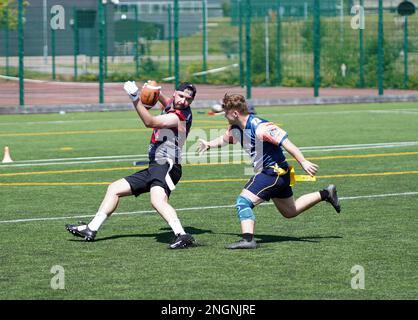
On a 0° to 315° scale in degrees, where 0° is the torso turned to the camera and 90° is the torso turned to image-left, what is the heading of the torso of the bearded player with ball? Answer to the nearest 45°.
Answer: approximately 45°

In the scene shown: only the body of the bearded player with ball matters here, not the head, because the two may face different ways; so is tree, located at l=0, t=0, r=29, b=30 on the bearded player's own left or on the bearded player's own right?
on the bearded player's own right

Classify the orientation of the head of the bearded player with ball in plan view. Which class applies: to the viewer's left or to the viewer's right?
to the viewer's left

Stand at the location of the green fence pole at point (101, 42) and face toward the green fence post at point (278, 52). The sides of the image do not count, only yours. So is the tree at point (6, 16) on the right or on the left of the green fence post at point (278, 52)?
left

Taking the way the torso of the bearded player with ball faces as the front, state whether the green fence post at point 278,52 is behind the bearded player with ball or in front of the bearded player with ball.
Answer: behind

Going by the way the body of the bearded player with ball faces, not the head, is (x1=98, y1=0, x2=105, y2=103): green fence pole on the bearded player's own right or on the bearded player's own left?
on the bearded player's own right
